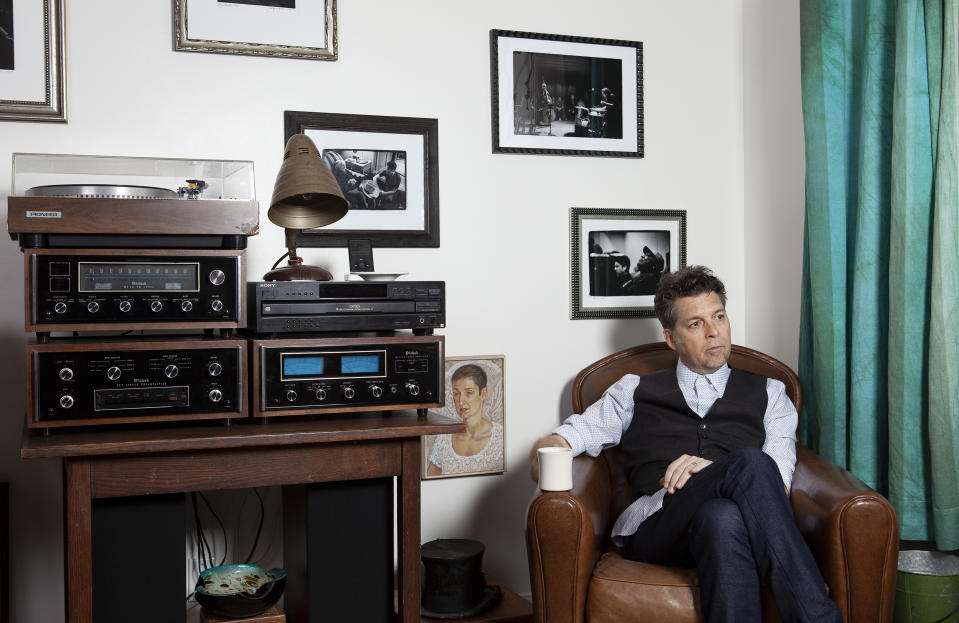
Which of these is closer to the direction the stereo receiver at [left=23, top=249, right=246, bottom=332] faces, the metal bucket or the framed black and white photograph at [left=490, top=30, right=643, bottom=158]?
the metal bucket

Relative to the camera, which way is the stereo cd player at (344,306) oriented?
toward the camera

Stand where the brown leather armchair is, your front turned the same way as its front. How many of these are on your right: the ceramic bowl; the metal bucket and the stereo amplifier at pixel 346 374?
2

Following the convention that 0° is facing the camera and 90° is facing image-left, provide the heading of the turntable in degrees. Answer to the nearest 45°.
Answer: approximately 0°

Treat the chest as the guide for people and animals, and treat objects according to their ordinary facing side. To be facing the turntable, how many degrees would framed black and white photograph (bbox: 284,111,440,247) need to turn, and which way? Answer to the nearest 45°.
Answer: approximately 45° to its right

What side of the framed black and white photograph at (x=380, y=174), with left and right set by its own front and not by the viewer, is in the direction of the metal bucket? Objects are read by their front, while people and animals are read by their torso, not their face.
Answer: left

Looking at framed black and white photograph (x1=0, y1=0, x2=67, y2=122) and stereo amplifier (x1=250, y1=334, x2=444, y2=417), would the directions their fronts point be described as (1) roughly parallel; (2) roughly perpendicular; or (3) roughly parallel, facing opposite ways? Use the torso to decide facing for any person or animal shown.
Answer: roughly parallel

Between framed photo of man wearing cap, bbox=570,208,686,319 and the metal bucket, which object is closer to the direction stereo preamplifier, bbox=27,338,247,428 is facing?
the metal bucket

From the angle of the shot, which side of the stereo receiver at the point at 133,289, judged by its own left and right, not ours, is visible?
front
